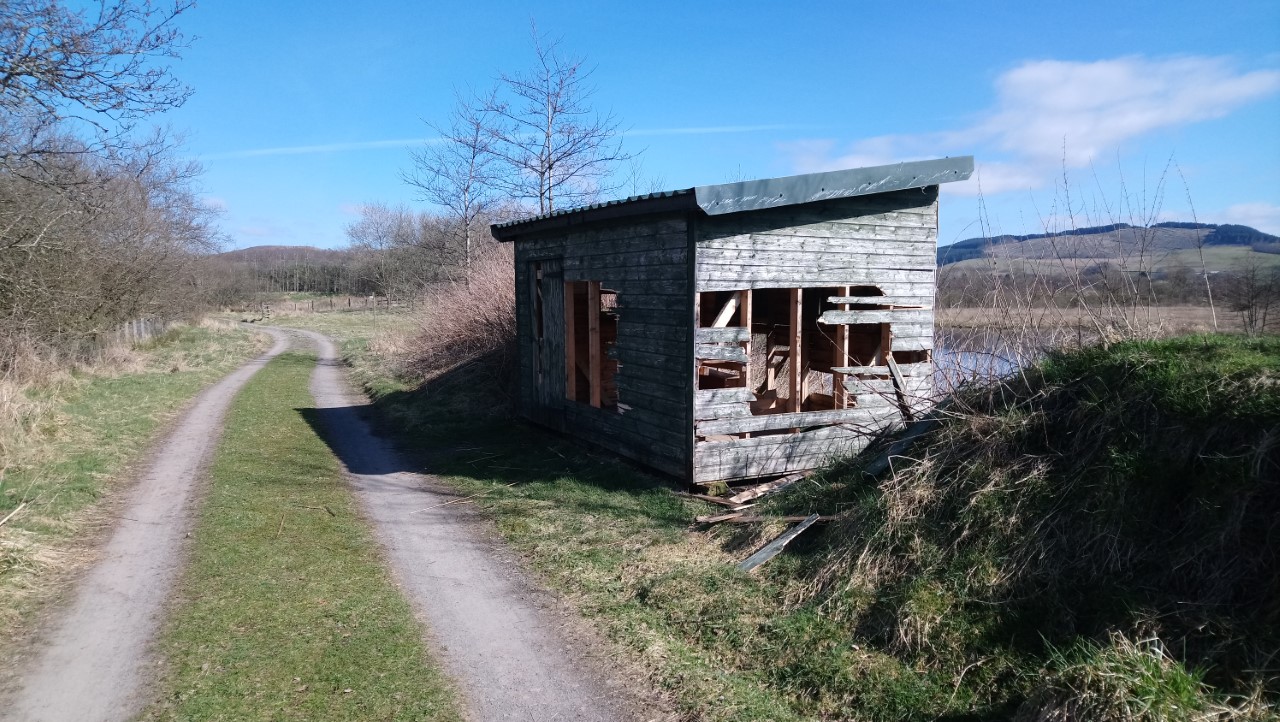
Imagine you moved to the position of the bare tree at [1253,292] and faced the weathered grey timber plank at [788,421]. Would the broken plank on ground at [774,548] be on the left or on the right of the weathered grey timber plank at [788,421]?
left

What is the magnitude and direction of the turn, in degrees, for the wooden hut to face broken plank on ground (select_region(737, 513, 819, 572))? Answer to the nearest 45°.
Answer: approximately 45° to its left

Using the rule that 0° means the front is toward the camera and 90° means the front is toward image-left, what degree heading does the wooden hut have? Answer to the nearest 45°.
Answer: approximately 45°
